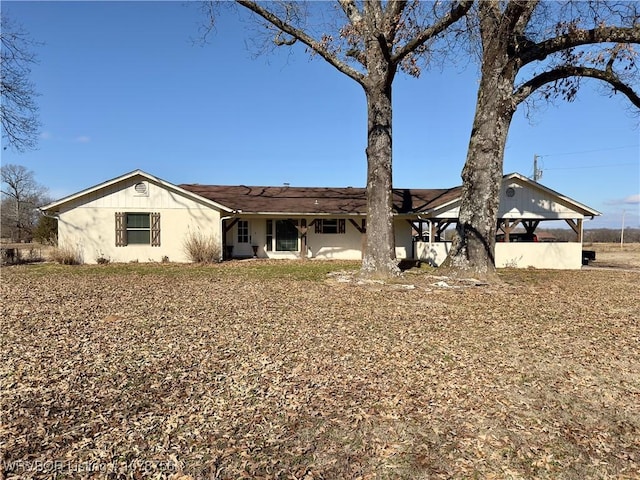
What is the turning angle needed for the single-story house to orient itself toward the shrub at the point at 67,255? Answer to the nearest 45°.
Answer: approximately 90° to its right

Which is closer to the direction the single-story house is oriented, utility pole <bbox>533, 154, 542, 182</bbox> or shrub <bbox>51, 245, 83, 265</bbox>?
the shrub

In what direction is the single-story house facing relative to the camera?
toward the camera

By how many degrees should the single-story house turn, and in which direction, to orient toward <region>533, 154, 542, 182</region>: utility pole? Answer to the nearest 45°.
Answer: approximately 135° to its left
